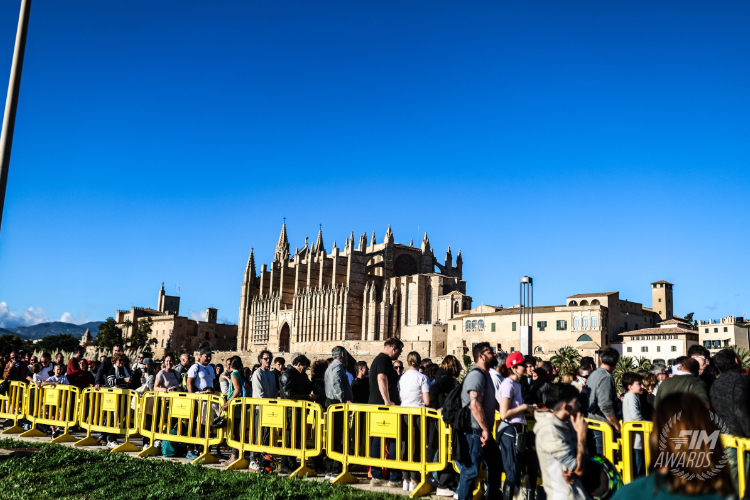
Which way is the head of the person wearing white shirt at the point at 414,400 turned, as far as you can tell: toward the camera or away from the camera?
away from the camera

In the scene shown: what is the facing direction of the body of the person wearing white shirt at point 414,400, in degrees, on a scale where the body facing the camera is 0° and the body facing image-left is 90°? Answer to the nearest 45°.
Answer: approximately 180°
